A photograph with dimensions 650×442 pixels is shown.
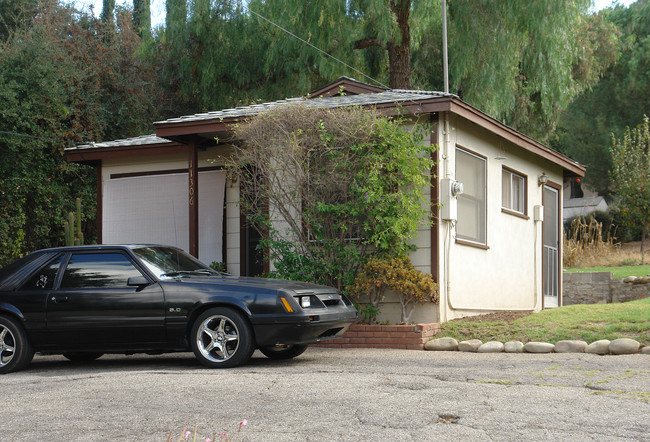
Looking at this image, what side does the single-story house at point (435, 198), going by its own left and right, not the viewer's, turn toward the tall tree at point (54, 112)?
right

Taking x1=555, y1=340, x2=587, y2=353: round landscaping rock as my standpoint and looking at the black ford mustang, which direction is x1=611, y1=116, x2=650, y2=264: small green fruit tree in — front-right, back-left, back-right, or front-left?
back-right

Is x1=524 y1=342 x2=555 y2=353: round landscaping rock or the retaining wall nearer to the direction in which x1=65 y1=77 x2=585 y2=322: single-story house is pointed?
the round landscaping rock

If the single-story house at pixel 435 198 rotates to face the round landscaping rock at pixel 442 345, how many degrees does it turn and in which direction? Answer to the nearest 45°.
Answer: approximately 45° to its left

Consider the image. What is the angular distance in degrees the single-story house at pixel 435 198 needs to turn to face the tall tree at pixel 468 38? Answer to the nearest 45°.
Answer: approximately 135° to its right

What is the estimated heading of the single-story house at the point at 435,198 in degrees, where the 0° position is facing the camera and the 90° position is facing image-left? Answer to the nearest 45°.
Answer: approximately 45°

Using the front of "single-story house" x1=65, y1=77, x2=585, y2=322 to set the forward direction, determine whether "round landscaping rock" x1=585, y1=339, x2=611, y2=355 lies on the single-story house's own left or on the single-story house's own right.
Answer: on the single-story house's own left

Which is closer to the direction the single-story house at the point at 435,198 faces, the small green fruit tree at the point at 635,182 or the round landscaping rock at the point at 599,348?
the round landscaping rock

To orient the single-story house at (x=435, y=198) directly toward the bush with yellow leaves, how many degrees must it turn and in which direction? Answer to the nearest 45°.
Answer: approximately 45° to its left
